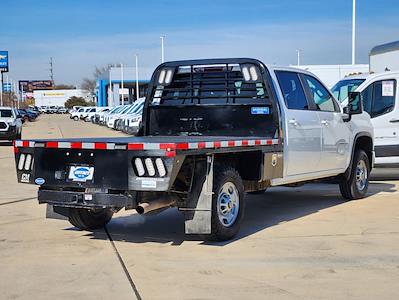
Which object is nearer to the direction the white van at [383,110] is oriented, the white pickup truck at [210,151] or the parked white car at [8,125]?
the white pickup truck

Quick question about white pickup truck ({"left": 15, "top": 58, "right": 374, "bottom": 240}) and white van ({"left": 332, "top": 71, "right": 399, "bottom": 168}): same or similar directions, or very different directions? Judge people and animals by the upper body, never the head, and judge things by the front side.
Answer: very different directions

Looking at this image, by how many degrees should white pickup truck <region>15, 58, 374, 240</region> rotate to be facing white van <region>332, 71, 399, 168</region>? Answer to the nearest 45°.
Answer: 0° — it already faces it

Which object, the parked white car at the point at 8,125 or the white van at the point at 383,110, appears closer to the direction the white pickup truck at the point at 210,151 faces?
the white van

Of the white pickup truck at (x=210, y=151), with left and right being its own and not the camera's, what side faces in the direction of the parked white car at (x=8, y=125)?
left

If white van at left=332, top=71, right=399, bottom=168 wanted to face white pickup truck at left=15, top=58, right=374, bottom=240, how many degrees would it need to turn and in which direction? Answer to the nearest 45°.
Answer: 0° — it already faces it

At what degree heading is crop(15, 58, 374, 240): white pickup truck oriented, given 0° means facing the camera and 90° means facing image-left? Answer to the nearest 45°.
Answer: approximately 225°

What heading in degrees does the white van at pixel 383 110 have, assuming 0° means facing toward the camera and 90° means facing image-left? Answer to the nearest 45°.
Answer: approximately 45°
